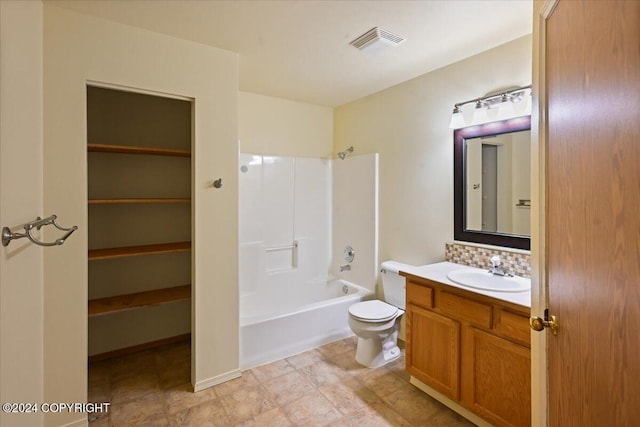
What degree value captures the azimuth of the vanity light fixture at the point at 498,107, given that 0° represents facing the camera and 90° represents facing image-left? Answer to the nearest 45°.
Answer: approximately 45°

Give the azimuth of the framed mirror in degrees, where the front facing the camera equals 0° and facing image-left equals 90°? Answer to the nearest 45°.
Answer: approximately 45°

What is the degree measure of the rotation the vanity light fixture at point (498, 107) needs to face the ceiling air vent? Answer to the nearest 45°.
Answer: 0° — it already faces it

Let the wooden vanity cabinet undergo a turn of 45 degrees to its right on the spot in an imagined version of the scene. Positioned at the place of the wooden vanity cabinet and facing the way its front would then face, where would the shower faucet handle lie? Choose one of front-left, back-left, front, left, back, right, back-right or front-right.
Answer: front-right

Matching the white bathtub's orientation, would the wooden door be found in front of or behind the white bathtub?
in front
